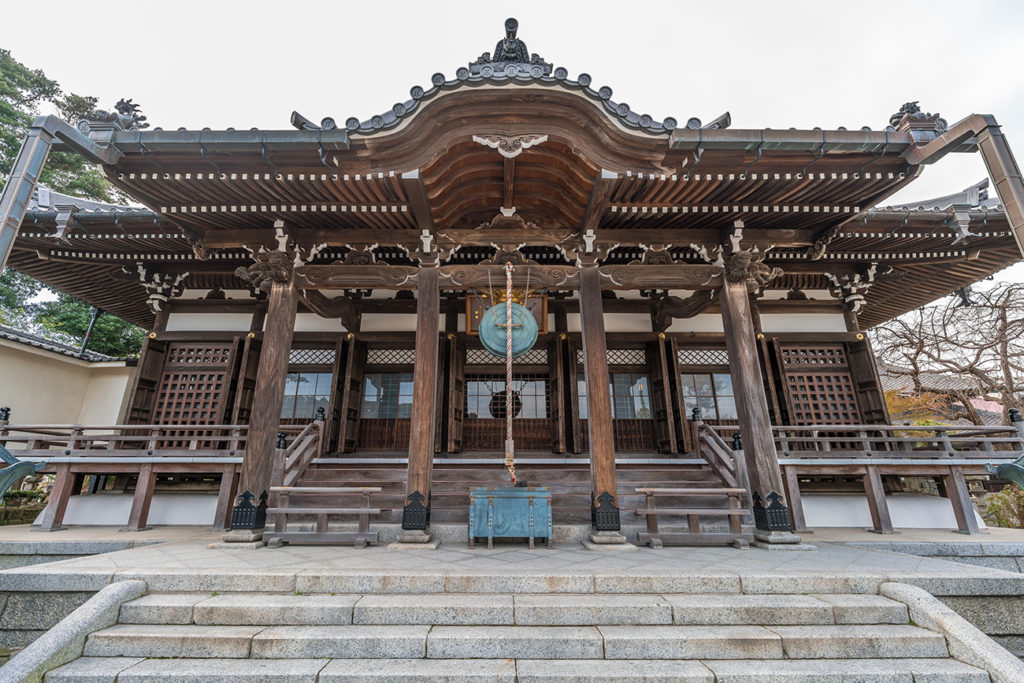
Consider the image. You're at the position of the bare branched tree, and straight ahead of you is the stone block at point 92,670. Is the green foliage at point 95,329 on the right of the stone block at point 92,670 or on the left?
right

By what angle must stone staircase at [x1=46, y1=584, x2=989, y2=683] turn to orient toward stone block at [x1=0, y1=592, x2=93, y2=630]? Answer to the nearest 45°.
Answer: approximately 90° to its right

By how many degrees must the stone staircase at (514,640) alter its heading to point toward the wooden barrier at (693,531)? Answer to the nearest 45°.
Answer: approximately 135° to its left

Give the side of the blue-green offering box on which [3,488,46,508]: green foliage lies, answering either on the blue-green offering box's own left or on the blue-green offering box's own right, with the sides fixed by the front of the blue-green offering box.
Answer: on the blue-green offering box's own right

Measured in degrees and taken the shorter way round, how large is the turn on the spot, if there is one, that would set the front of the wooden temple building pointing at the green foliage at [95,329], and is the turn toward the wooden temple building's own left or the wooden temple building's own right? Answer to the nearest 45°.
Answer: approximately 135° to the wooden temple building's own right

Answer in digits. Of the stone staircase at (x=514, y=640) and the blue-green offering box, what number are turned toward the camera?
2

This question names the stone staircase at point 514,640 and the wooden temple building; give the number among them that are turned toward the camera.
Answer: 2

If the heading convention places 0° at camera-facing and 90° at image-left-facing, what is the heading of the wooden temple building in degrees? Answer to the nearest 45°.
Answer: approximately 0°

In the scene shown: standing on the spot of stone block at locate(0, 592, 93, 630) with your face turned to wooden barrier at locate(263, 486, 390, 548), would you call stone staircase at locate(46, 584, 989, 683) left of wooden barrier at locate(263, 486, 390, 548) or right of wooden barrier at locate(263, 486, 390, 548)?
right

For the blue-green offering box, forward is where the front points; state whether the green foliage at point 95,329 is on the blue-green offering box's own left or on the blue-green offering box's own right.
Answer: on the blue-green offering box's own right

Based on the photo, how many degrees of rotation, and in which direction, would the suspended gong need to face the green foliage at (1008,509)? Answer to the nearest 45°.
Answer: approximately 90° to its left
